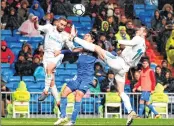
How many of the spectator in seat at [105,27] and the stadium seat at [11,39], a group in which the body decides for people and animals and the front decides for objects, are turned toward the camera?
2

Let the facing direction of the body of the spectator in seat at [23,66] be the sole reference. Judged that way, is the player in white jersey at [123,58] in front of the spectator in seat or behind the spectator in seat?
in front

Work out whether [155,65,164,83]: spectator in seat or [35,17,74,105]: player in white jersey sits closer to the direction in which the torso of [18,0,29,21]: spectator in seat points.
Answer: the player in white jersey

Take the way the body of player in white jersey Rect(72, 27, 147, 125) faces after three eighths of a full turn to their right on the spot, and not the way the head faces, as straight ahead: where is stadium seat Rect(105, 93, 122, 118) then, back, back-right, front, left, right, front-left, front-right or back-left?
left

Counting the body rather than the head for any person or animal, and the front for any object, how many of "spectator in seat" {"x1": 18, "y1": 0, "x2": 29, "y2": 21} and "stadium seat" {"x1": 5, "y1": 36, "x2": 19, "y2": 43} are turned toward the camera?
2

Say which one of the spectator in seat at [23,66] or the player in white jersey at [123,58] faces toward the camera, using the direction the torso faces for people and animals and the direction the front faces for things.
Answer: the spectator in seat

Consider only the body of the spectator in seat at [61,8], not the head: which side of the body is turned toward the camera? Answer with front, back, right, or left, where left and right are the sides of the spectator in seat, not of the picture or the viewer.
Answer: front

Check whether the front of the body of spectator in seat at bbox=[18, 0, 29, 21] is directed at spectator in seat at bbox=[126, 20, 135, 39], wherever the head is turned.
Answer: no

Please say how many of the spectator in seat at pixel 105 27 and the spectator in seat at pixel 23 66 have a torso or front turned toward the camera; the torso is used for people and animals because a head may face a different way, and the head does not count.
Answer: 2

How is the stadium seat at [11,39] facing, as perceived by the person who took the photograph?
facing the viewer

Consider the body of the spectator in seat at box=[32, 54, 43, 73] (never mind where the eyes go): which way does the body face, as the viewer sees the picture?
toward the camera

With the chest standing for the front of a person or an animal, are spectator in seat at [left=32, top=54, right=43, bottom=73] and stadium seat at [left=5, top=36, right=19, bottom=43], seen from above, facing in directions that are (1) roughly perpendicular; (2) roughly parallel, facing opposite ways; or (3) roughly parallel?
roughly parallel
